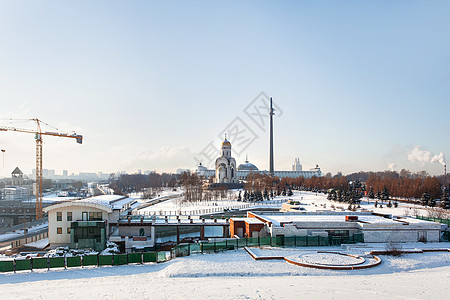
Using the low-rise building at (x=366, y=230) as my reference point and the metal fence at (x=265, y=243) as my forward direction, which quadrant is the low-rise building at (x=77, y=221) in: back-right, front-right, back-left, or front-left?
front-right

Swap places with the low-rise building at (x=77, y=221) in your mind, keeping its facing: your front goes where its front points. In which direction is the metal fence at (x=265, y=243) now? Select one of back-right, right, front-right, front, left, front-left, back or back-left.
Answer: front-left

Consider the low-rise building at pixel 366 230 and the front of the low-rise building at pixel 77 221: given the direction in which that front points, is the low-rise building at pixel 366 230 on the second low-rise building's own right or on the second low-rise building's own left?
on the second low-rise building's own left

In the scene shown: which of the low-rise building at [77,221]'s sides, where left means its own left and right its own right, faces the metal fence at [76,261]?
front

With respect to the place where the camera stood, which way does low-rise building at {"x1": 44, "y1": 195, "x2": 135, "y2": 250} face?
facing the viewer
